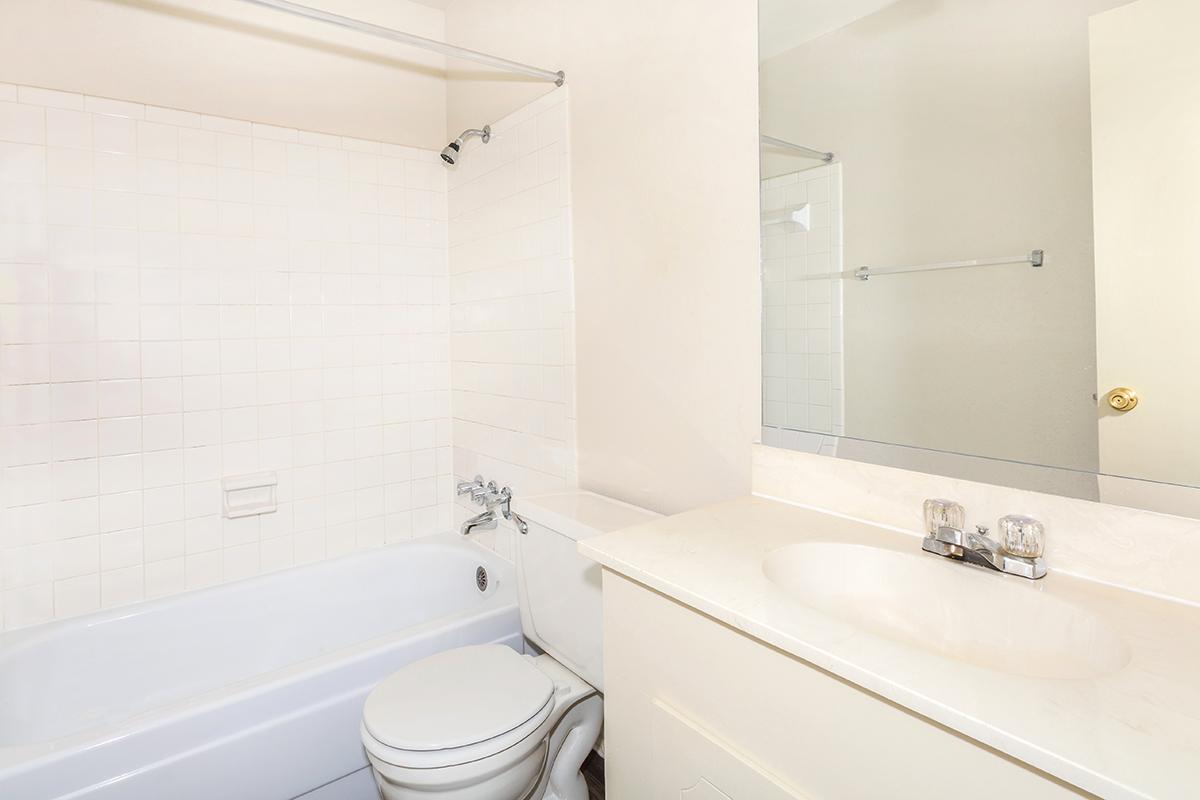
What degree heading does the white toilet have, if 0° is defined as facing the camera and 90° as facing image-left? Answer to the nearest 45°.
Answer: approximately 45°

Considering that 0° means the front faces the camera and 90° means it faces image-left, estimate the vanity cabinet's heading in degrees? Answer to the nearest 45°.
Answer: approximately 45°

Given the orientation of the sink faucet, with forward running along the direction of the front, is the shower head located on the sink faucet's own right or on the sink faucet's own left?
on the sink faucet's own right

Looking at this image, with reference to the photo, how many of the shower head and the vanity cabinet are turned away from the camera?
0

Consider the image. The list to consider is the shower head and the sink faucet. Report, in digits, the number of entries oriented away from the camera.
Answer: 0

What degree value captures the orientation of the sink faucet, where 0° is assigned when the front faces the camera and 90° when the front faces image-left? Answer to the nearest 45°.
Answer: approximately 45°

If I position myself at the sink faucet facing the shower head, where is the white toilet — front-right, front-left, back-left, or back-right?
front-left

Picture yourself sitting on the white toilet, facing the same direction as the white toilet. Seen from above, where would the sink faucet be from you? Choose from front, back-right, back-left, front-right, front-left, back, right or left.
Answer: left

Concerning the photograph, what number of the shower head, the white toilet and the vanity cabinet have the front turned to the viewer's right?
0

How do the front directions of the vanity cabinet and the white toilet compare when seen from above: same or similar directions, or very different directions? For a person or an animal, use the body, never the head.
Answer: same or similar directions
